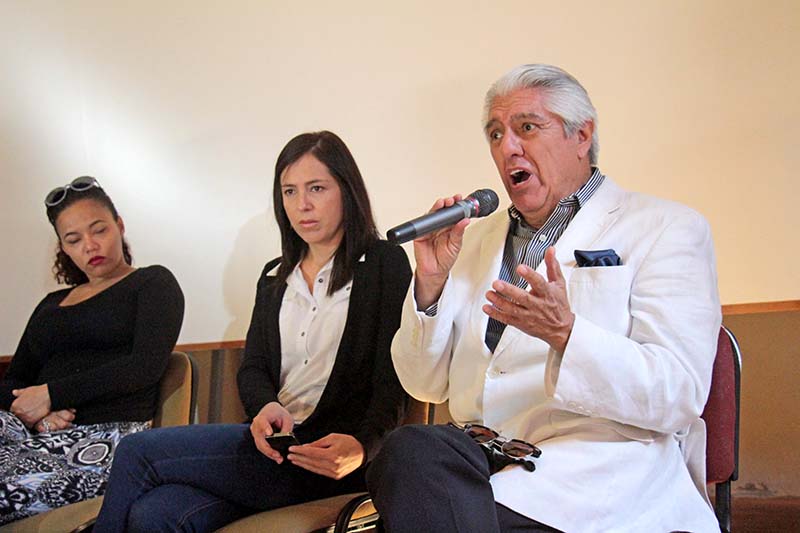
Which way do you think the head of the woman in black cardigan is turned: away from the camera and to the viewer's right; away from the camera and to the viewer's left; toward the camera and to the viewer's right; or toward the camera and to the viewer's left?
toward the camera and to the viewer's left

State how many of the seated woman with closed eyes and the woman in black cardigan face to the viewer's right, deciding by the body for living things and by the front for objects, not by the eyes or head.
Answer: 0

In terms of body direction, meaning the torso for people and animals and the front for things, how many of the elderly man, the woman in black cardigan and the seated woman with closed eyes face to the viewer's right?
0

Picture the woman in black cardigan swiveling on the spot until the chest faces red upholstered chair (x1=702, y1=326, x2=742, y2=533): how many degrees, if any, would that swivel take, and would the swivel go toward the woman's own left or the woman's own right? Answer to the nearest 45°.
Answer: approximately 90° to the woman's own left

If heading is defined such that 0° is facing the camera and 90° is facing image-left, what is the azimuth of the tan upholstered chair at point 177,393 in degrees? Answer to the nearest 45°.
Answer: approximately 45°

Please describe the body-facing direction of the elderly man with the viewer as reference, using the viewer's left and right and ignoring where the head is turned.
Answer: facing the viewer and to the left of the viewer

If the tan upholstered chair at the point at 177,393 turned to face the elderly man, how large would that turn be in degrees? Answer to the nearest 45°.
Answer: approximately 90° to its left

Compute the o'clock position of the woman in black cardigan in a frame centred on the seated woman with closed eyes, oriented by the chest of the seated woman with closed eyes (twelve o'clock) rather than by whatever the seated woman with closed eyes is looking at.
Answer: The woman in black cardigan is roughly at 9 o'clock from the seated woman with closed eyes.

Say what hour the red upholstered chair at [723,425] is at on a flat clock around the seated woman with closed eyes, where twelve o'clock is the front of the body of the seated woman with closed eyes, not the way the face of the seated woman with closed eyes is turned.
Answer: The red upholstered chair is roughly at 9 o'clock from the seated woman with closed eyes.

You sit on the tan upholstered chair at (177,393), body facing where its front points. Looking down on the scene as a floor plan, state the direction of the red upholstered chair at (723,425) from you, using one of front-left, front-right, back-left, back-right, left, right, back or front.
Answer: left

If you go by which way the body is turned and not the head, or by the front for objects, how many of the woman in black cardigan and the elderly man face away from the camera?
0

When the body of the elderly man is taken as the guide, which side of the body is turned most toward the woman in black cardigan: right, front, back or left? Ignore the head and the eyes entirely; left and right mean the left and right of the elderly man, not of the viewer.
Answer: right

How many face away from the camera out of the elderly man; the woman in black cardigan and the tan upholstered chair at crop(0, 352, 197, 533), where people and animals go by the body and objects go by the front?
0

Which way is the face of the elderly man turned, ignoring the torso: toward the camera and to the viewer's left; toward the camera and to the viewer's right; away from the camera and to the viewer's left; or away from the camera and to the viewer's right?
toward the camera and to the viewer's left
